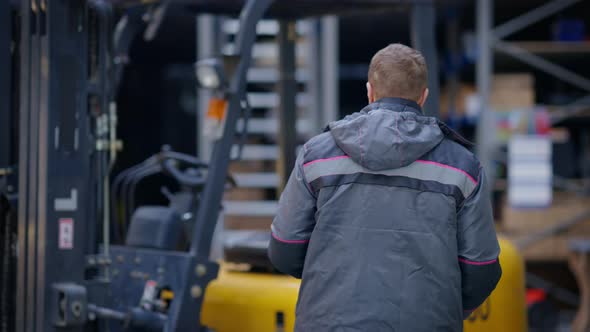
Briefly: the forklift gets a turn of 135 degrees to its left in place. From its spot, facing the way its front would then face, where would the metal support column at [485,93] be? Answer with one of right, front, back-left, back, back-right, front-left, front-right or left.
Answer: front-left

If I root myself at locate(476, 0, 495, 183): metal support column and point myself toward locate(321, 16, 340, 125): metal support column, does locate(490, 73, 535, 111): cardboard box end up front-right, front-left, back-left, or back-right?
back-right

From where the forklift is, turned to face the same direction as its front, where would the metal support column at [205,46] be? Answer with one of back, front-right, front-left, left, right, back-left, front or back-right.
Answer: back-right

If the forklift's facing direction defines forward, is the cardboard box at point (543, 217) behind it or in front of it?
behind

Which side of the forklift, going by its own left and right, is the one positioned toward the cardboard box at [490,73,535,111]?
back

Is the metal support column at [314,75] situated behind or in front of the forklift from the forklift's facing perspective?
behind

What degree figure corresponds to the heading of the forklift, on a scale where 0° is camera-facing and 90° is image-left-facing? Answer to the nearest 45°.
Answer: approximately 45°
